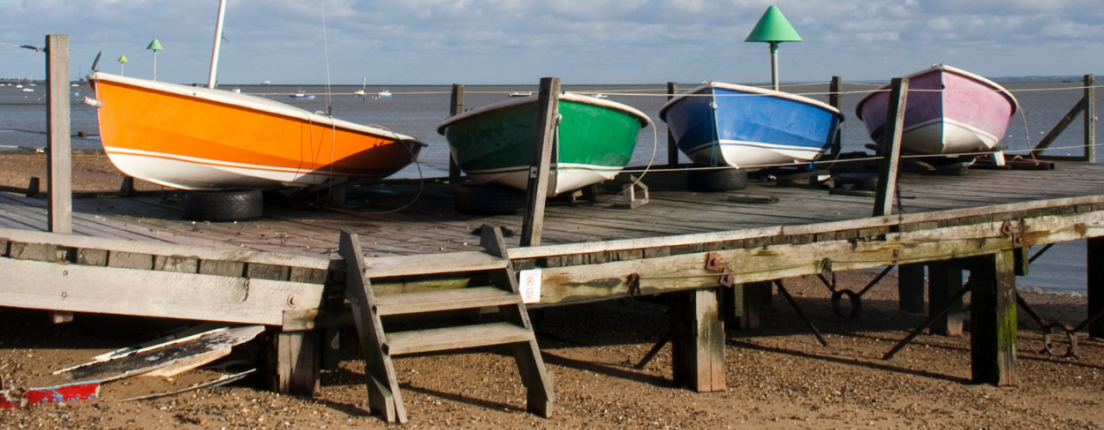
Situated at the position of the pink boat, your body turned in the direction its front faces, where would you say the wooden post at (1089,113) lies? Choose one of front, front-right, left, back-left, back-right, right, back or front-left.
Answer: back-left

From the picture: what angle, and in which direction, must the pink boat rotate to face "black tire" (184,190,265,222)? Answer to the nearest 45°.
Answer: approximately 45° to its right

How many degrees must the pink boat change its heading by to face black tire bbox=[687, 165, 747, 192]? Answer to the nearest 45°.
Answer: approximately 45° to its right

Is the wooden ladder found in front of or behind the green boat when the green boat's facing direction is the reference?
in front

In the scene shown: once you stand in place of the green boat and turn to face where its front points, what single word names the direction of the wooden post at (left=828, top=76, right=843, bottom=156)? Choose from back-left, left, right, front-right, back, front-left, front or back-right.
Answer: back-left
